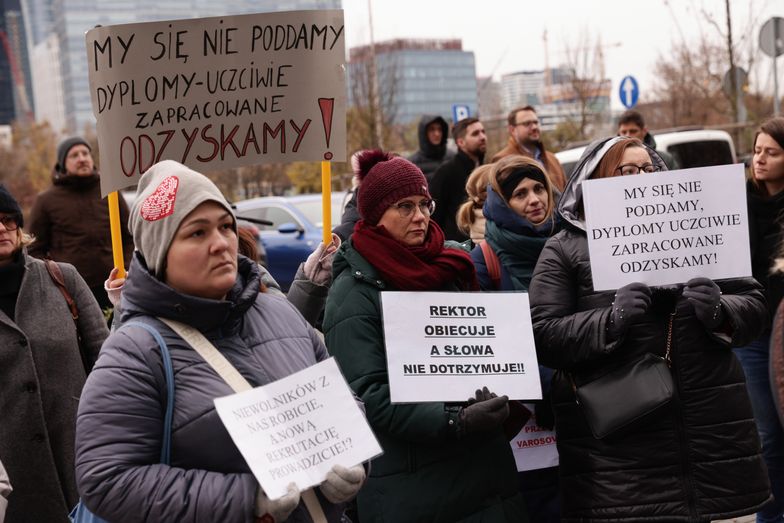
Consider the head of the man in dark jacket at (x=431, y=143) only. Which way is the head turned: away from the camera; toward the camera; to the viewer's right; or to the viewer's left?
toward the camera

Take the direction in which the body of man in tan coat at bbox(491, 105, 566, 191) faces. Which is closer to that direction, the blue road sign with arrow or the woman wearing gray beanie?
the woman wearing gray beanie

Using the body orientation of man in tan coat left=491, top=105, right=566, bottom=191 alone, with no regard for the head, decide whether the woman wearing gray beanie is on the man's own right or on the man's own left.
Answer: on the man's own right

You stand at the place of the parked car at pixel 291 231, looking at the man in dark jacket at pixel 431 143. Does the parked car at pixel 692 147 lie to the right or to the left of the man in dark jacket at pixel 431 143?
left

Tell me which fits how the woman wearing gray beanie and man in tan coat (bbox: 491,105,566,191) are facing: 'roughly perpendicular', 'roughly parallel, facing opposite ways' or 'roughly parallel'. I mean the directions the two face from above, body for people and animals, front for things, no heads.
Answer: roughly parallel

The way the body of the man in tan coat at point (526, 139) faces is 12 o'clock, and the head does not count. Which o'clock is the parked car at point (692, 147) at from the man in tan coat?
The parked car is roughly at 8 o'clock from the man in tan coat.

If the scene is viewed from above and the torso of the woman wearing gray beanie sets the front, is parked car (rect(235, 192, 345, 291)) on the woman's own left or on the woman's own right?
on the woman's own left

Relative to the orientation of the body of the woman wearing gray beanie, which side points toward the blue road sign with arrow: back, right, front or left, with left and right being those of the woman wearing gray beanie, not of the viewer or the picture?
left

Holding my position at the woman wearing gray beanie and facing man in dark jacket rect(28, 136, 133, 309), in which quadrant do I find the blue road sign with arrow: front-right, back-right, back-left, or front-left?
front-right

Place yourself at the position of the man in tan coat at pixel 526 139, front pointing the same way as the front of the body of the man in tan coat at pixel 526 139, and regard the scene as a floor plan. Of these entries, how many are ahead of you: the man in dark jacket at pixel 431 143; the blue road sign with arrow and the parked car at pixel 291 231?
0

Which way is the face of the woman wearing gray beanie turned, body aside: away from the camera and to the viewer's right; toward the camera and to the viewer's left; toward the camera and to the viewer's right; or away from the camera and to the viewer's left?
toward the camera and to the viewer's right

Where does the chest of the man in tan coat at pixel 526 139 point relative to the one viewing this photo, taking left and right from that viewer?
facing the viewer and to the right of the viewer

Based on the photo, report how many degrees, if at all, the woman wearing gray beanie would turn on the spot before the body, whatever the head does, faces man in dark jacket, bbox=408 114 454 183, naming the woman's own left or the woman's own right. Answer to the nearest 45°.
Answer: approximately 135° to the woman's own left
